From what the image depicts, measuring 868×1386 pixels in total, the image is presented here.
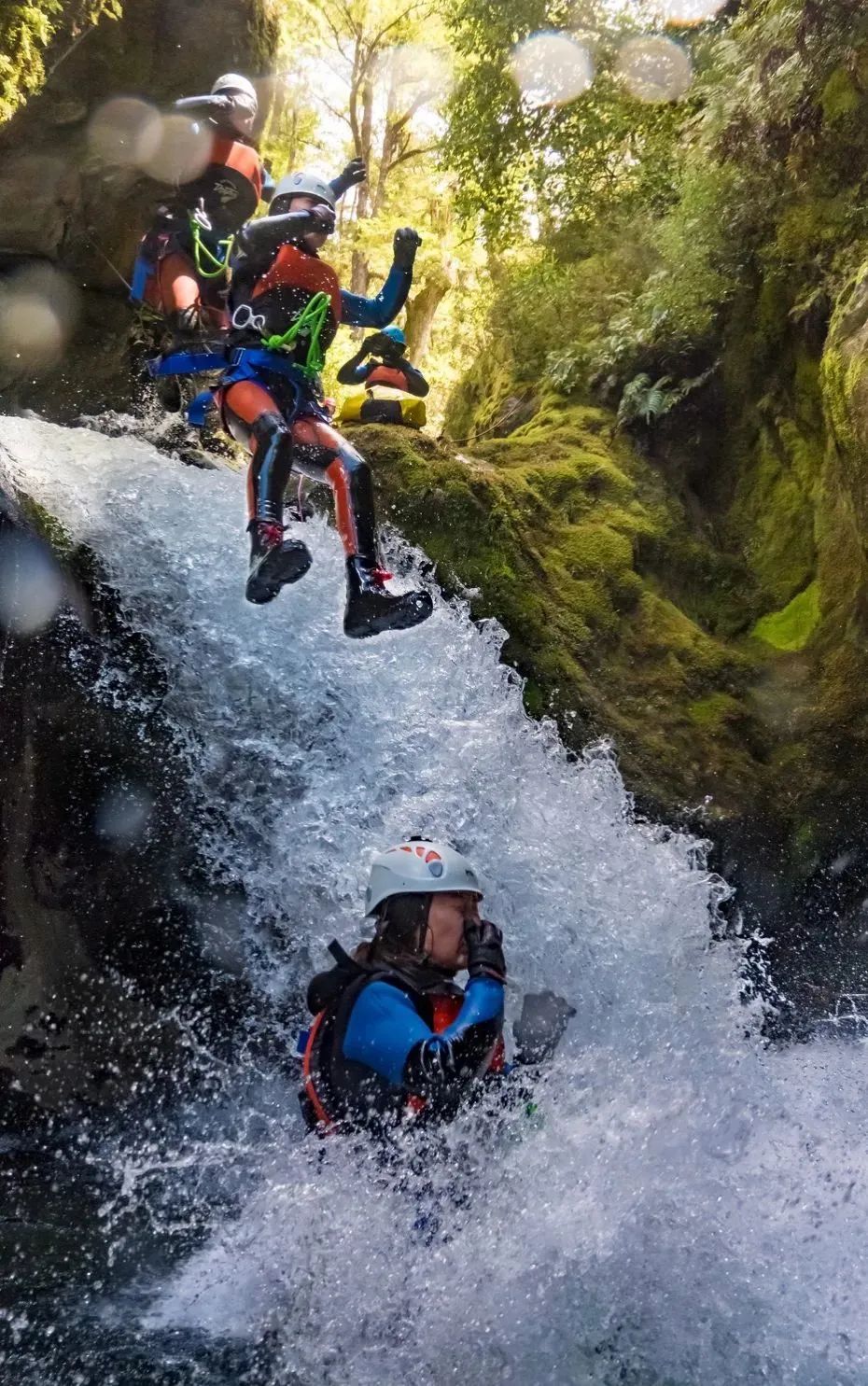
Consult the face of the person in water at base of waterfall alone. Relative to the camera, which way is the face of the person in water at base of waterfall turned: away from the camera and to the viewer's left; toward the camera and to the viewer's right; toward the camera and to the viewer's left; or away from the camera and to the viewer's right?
toward the camera and to the viewer's right

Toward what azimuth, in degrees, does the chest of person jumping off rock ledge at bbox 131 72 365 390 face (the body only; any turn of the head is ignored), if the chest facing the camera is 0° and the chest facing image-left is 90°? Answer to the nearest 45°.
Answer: approximately 315°

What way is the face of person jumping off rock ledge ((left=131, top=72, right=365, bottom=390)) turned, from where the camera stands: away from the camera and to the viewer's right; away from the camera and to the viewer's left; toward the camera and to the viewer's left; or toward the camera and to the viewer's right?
toward the camera and to the viewer's right

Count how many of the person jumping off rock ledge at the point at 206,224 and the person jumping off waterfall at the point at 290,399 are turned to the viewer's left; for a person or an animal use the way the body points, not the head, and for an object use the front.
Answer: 0

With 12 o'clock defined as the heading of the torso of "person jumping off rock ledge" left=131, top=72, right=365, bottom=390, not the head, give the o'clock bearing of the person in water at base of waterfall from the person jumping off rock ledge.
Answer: The person in water at base of waterfall is roughly at 1 o'clock from the person jumping off rock ledge.

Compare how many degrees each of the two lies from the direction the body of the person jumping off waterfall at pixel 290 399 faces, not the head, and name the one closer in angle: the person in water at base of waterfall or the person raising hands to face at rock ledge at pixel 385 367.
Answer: the person in water at base of waterfall

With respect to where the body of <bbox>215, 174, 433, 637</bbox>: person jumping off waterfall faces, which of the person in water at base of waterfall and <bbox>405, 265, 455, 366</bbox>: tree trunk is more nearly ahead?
the person in water at base of waterfall

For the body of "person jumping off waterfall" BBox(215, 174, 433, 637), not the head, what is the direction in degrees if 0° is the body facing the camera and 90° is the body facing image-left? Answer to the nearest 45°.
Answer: approximately 315°

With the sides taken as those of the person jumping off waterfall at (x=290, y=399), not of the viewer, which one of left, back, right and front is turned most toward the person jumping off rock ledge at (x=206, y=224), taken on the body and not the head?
back

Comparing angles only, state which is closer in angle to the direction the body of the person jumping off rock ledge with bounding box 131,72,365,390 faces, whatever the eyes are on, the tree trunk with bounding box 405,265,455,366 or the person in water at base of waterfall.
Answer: the person in water at base of waterfall

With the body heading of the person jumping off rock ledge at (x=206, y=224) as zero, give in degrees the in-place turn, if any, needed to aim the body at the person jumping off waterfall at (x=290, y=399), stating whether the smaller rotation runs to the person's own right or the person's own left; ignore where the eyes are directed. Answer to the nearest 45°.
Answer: approximately 45° to the person's own right

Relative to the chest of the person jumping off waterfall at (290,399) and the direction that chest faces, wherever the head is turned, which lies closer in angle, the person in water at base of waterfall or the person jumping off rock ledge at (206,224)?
the person in water at base of waterfall

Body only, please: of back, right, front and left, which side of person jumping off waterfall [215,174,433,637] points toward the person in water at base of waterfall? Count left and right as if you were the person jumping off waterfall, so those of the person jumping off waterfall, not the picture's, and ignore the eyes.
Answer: front
